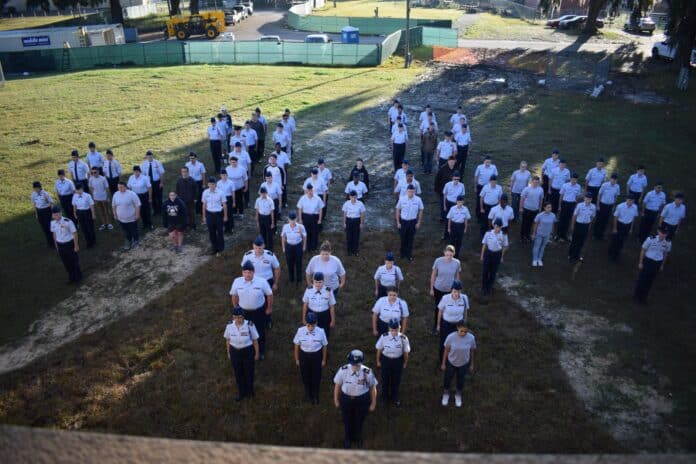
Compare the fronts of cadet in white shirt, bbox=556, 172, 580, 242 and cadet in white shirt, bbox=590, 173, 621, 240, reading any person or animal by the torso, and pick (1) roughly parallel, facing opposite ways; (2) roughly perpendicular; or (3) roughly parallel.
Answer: roughly parallel

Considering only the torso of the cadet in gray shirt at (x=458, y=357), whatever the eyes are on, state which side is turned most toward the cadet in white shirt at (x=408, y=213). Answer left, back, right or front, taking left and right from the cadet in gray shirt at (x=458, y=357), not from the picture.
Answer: back

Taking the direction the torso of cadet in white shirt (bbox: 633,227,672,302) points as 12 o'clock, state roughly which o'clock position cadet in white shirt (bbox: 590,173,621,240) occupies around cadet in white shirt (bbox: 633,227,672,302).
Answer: cadet in white shirt (bbox: 590,173,621,240) is roughly at 5 o'clock from cadet in white shirt (bbox: 633,227,672,302).

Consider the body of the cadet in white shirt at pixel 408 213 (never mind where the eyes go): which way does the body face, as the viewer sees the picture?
toward the camera

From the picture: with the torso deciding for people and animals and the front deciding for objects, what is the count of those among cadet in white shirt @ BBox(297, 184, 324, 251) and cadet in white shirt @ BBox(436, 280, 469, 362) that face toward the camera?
2

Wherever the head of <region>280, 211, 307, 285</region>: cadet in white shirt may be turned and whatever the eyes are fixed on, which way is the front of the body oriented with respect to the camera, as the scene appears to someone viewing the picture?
toward the camera

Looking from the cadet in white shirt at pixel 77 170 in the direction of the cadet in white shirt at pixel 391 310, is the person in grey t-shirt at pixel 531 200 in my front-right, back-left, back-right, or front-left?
front-left

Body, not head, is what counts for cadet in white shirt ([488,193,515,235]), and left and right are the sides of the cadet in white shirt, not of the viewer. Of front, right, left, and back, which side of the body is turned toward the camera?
front

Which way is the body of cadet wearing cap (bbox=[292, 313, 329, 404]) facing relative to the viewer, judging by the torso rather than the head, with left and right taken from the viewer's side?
facing the viewer

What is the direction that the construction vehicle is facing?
to the viewer's left

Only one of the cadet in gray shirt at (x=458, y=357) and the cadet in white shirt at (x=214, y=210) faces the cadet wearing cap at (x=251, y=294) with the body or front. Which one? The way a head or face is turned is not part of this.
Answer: the cadet in white shirt at (x=214, y=210)

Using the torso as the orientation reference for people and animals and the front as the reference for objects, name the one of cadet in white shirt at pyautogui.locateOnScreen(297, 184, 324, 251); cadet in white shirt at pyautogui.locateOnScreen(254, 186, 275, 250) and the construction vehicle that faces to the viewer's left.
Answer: the construction vehicle

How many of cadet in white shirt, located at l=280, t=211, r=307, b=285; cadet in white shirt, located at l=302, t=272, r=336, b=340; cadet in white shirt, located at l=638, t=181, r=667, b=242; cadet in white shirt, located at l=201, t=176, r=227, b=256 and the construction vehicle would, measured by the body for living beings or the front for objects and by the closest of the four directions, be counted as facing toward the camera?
4

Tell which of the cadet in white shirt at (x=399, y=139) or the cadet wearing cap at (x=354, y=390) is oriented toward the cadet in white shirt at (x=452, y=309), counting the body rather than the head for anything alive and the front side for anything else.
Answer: the cadet in white shirt at (x=399, y=139)

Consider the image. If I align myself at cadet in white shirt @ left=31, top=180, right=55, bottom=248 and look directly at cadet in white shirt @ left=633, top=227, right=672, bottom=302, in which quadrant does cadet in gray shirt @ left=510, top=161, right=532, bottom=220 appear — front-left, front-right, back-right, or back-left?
front-left
